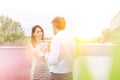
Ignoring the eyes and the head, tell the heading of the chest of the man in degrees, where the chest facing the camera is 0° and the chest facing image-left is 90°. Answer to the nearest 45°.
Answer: approximately 135°

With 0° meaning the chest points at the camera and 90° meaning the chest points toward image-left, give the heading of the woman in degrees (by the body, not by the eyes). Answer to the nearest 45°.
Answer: approximately 315°

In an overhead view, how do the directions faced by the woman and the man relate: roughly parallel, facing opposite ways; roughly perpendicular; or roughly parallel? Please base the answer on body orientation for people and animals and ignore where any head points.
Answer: roughly parallel, facing opposite ways
